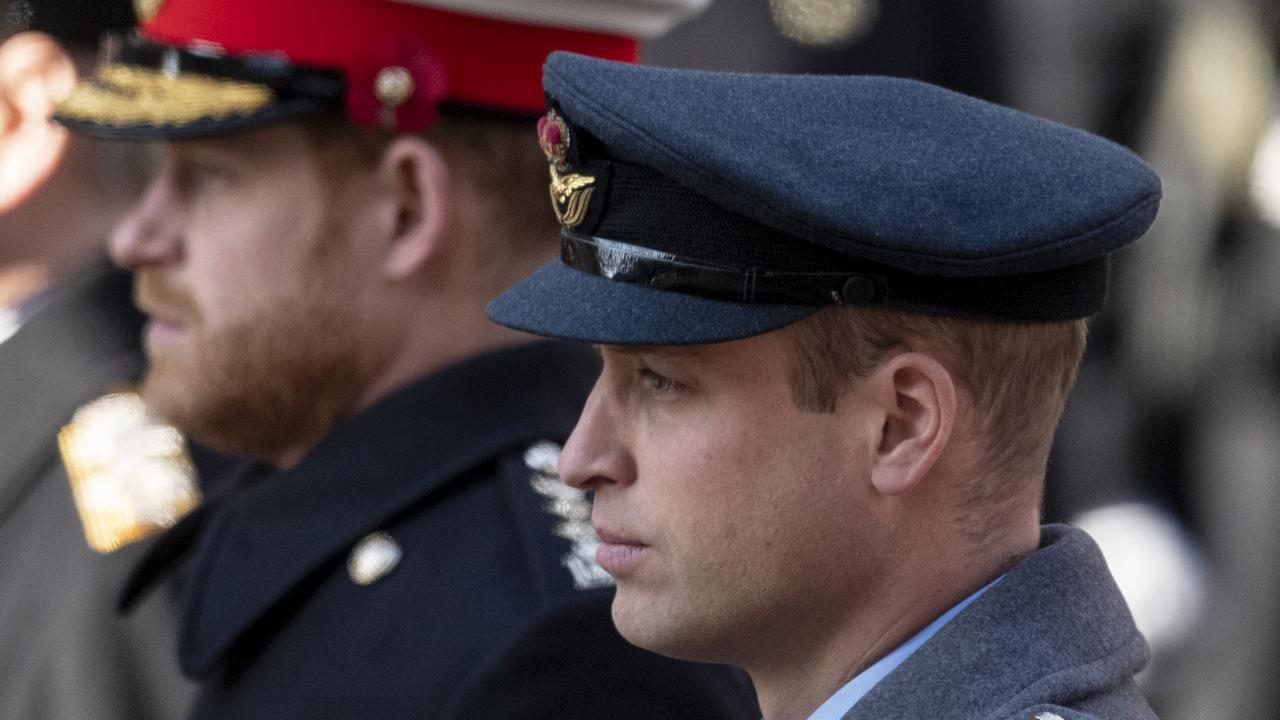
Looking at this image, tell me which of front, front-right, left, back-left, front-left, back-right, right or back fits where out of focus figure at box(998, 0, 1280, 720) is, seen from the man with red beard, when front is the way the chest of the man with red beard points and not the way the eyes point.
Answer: back-right

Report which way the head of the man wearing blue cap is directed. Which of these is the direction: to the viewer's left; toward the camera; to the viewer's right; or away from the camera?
to the viewer's left

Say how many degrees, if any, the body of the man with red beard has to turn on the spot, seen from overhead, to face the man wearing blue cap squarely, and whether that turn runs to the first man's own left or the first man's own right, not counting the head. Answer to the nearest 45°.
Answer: approximately 135° to the first man's own left

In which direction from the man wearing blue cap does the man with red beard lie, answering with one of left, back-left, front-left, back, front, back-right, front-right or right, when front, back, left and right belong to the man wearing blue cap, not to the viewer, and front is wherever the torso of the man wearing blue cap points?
front-right

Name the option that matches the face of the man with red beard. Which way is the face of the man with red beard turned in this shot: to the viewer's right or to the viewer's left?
to the viewer's left

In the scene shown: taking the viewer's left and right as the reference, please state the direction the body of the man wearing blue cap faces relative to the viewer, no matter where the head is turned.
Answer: facing to the left of the viewer

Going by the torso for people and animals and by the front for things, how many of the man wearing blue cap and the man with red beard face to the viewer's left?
2

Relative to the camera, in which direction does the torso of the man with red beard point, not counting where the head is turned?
to the viewer's left
